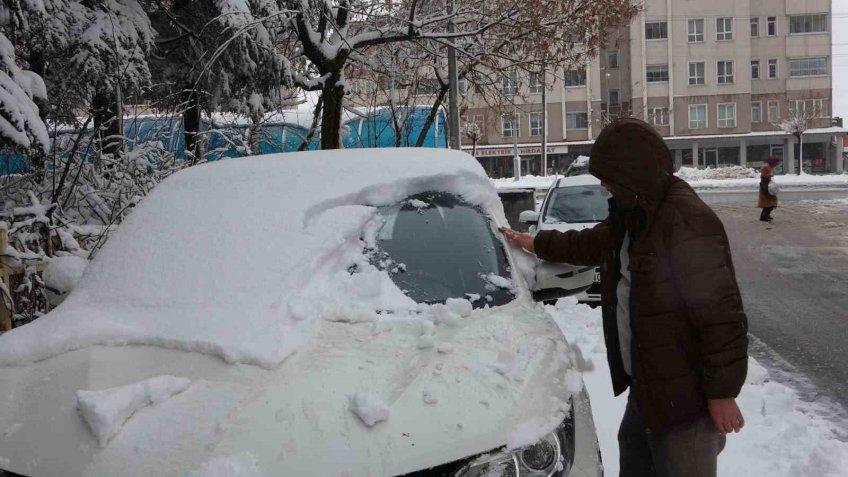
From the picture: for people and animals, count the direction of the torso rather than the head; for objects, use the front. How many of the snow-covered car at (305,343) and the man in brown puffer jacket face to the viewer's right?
0

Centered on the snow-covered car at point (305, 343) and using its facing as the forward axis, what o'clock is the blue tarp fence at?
The blue tarp fence is roughly at 6 o'clock from the snow-covered car.

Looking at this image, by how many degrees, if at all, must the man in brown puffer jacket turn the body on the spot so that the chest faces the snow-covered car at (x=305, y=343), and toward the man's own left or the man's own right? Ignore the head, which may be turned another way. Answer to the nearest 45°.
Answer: approximately 45° to the man's own right

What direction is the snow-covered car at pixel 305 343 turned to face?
toward the camera

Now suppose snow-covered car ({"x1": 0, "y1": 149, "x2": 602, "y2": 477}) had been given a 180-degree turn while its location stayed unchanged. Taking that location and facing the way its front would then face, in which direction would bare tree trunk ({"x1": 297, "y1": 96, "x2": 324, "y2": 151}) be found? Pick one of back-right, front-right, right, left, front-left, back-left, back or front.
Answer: front

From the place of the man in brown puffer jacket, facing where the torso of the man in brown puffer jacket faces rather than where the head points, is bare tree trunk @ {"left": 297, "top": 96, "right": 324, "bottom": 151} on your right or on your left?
on your right

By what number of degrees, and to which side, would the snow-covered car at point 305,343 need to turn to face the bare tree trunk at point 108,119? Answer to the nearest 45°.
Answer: approximately 180°

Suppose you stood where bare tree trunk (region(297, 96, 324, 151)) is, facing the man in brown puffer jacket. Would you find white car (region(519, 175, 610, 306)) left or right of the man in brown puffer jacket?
left
